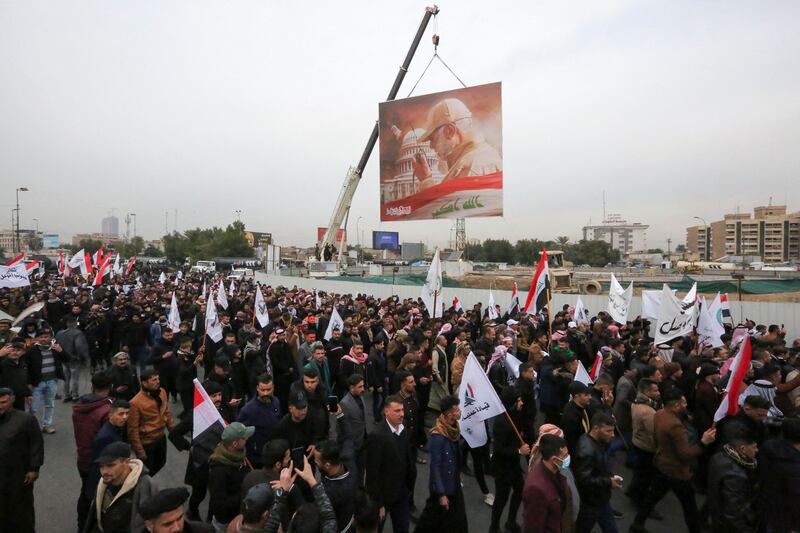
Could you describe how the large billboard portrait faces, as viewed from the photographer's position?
facing the viewer and to the left of the viewer

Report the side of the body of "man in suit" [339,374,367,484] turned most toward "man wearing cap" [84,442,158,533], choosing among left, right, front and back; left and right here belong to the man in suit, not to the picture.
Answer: right

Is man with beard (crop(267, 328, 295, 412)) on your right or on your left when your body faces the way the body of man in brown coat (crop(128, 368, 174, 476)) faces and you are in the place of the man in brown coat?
on your left

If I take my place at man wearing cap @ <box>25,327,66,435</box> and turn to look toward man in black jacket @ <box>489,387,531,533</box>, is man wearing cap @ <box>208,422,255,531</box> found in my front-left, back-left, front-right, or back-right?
front-right

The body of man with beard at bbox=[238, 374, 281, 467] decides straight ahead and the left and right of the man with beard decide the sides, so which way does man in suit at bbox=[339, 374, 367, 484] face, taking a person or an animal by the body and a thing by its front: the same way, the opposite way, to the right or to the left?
the same way

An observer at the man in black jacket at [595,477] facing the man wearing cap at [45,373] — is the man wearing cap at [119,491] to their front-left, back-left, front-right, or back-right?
front-left

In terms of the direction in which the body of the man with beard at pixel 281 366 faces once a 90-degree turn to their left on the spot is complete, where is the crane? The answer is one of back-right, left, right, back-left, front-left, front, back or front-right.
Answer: front-left

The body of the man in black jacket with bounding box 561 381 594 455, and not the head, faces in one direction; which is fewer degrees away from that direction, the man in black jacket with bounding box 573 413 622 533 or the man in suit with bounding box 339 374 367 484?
the man in black jacket

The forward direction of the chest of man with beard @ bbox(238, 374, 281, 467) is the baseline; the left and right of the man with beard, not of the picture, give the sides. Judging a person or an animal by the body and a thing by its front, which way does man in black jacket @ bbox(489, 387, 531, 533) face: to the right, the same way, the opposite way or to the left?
the same way

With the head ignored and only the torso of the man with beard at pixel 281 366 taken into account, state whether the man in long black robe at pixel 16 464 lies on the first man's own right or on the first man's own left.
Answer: on the first man's own right
